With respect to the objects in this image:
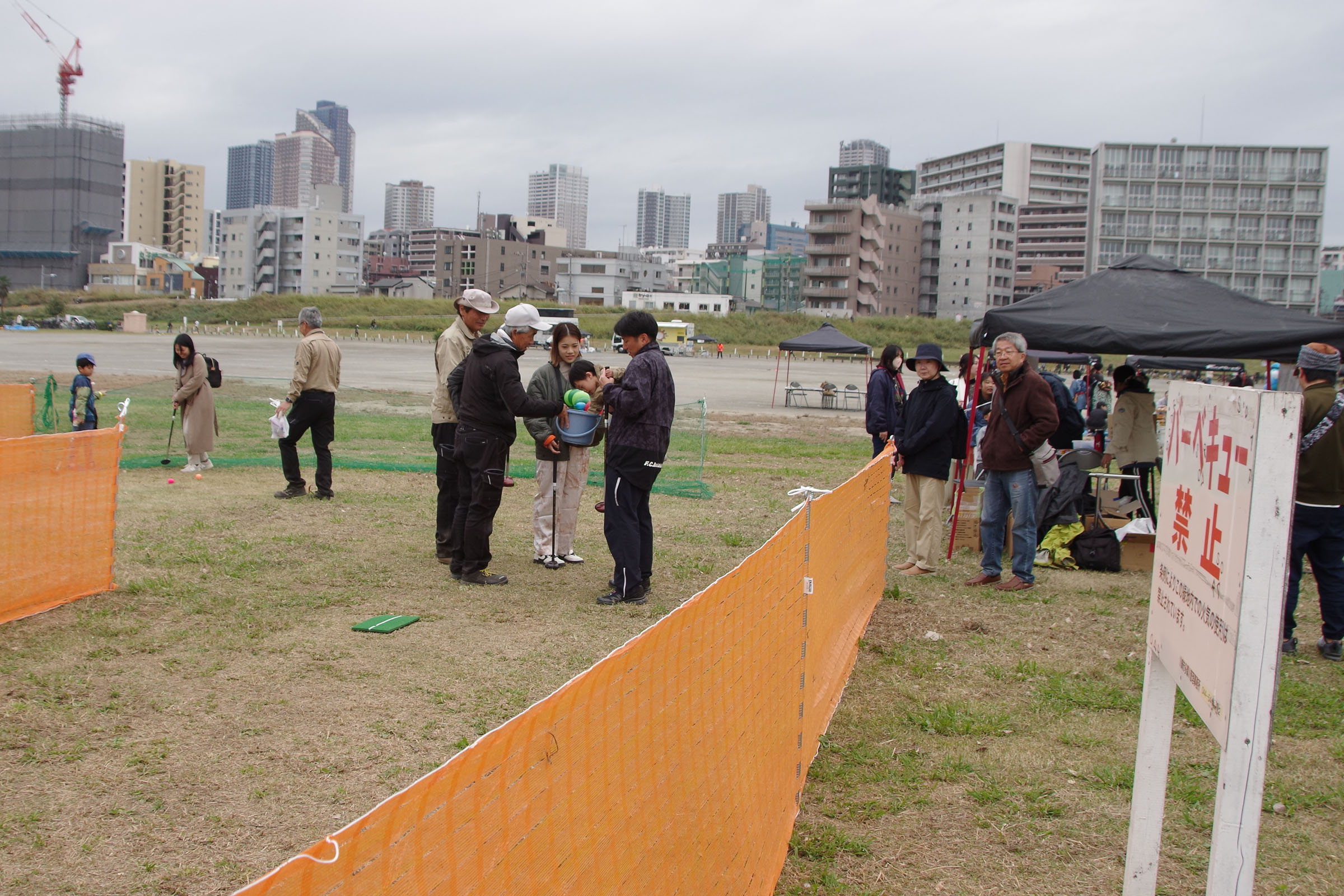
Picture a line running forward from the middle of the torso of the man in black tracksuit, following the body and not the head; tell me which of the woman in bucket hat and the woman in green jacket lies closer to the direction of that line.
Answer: the woman in green jacket

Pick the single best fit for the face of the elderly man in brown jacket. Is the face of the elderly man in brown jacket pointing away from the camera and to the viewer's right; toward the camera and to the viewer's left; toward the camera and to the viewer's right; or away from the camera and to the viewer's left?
toward the camera and to the viewer's left

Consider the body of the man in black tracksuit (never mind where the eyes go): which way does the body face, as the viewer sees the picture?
to the viewer's left

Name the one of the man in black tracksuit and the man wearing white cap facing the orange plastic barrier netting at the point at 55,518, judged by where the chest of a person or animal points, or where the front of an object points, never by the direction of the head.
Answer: the man in black tracksuit

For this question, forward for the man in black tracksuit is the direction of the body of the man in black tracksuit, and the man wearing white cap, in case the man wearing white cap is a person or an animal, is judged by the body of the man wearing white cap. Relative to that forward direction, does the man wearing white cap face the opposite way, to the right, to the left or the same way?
the opposite way

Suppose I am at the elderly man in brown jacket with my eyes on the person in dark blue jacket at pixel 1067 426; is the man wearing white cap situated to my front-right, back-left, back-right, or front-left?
back-left

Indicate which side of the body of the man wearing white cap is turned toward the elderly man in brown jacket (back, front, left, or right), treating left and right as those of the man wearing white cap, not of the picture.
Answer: front

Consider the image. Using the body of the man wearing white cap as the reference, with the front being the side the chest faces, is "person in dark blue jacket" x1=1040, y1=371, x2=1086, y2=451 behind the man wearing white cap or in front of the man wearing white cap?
in front

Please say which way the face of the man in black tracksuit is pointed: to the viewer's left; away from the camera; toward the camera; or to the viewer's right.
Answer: to the viewer's left

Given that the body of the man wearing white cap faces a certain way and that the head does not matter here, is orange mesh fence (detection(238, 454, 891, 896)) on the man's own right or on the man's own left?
on the man's own right

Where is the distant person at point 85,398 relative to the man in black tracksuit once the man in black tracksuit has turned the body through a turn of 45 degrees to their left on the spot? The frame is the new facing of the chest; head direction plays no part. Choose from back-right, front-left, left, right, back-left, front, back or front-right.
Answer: right

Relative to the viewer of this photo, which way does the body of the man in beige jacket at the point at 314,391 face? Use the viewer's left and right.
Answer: facing away from the viewer and to the left of the viewer

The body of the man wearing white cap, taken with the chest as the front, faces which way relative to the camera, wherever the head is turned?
to the viewer's right
